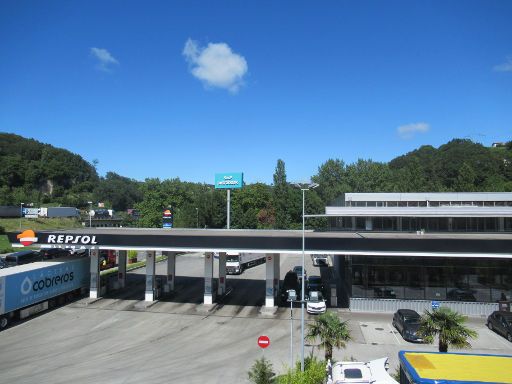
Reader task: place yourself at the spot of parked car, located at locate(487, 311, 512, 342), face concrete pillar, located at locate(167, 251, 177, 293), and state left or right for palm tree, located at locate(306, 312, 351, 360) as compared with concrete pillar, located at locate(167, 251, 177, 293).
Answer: left

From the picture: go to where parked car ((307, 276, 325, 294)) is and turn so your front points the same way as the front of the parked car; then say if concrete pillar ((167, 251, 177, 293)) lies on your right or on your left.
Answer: on your right

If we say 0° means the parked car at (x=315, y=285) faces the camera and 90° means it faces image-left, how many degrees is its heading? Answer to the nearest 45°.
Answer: approximately 0°

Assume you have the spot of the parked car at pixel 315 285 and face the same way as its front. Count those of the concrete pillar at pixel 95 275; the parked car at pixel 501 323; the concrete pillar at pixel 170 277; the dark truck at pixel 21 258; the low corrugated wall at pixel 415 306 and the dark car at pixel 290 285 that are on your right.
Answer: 4

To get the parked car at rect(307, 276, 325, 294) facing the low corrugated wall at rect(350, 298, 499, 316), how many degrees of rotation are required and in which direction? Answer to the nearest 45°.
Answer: approximately 45° to its left
